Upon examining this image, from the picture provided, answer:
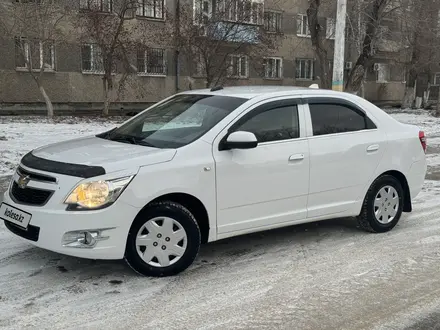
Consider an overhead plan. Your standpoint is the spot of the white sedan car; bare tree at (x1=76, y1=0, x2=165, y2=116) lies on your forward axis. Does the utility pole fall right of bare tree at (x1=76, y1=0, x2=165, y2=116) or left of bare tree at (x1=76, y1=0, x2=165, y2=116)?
right

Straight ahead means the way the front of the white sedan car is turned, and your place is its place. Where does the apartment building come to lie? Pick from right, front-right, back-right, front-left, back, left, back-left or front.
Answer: back-right

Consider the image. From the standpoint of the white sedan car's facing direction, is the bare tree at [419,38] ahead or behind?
behind

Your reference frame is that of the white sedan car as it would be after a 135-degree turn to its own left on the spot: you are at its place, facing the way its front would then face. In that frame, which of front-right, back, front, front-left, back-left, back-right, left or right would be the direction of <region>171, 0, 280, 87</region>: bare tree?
left

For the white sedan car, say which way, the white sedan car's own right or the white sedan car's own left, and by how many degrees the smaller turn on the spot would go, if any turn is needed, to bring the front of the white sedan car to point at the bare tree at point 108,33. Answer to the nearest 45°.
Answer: approximately 135° to the white sedan car's own right

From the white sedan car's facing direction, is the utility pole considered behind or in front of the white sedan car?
behind

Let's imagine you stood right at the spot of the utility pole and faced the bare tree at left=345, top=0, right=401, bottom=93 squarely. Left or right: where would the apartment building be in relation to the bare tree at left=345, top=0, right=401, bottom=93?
left

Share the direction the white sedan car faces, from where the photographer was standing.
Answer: facing the viewer and to the left of the viewer

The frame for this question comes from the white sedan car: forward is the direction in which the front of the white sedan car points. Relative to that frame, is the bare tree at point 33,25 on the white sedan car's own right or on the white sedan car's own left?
on the white sedan car's own right
